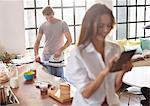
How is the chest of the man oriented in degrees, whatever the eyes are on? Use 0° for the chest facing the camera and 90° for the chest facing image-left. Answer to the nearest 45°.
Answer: approximately 0°

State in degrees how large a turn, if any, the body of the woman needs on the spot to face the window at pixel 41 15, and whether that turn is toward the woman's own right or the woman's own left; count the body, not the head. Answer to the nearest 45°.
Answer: approximately 135° to the woman's own left

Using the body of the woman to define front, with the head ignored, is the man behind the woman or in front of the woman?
behind

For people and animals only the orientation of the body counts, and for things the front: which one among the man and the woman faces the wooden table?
the man

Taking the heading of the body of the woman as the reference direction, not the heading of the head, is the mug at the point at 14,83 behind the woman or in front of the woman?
behind

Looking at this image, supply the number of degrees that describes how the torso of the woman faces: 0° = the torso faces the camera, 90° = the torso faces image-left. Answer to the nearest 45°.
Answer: approximately 315°

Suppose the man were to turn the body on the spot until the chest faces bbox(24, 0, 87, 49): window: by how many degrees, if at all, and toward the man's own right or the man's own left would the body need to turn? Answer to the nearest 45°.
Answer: approximately 180°
